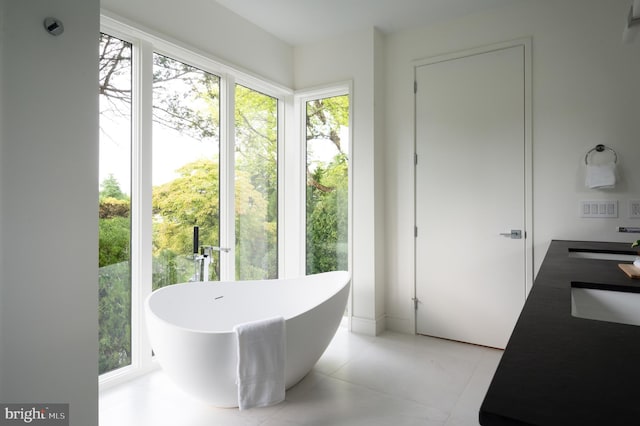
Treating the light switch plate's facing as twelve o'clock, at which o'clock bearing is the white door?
The white door is roughly at 3 o'clock from the light switch plate.

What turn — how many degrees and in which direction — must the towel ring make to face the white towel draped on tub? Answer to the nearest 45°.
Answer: approximately 45° to its right

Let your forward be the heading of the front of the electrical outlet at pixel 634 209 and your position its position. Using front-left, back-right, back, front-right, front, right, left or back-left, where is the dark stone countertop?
front

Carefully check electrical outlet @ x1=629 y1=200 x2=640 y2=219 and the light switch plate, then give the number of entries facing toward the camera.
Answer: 2

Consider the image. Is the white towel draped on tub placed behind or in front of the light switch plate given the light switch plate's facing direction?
in front

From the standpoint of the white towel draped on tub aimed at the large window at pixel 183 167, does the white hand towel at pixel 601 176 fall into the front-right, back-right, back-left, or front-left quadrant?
back-right

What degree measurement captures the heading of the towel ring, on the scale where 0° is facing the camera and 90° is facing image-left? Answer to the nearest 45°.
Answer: approximately 0°

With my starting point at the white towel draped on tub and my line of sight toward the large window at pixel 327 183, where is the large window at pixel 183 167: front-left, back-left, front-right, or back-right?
front-left

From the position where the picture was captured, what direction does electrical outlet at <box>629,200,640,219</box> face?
facing the viewer

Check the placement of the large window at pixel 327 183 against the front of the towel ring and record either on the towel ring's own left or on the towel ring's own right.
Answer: on the towel ring's own right

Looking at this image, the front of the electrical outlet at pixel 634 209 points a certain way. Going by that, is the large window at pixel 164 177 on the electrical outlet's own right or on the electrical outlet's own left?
on the electrical outlet's own right

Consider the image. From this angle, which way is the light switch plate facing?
toward the camera

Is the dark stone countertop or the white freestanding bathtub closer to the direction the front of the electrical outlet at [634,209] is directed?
the dark stone countertop

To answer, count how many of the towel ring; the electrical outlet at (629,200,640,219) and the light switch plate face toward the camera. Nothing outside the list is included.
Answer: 3
